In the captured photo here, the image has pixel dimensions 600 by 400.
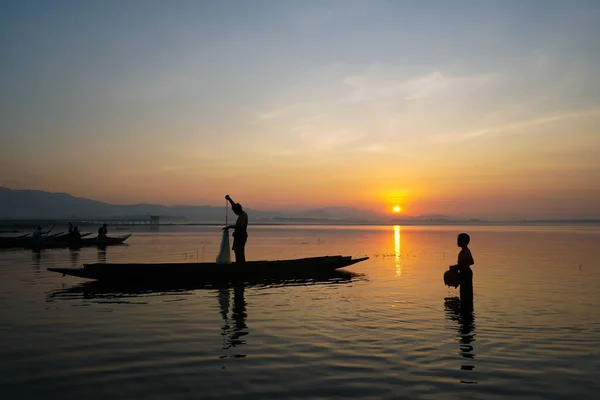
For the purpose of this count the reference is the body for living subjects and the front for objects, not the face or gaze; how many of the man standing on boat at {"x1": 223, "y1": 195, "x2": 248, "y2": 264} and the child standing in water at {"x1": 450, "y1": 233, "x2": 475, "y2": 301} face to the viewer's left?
2

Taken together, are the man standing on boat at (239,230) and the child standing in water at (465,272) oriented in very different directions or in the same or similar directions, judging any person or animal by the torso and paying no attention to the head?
same or similar directions

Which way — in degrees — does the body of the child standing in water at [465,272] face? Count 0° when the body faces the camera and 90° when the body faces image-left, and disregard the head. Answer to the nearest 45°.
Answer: approximately 90°

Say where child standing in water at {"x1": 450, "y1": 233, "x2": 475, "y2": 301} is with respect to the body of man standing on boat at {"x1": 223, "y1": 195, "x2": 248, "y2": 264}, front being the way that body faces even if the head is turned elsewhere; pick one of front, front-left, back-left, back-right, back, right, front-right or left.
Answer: back-left

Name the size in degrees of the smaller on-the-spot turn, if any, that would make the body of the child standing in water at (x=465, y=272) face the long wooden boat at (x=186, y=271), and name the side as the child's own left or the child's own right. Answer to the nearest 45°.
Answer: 0° — they already face it

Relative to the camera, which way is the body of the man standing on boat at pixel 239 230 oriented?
to the viewer's left

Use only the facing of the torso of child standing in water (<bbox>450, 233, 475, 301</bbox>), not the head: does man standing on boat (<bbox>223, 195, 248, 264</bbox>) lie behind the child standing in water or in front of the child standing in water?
in front
